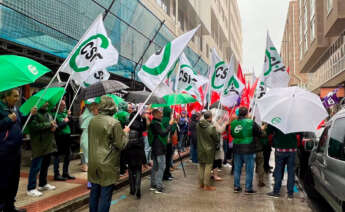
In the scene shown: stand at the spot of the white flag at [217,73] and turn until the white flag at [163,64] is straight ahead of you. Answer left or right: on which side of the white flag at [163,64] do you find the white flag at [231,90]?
left

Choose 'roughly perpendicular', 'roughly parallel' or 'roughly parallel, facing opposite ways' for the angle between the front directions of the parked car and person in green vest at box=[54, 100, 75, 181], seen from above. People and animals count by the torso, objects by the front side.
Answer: roughly perpendicular

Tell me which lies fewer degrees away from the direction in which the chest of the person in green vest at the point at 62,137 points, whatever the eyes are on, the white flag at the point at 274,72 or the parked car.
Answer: the white flag

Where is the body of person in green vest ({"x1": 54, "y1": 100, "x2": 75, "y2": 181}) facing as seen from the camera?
to the viewer's right

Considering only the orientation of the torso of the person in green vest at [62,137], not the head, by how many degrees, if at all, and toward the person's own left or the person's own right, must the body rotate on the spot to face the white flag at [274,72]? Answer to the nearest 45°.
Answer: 0° — they already face it

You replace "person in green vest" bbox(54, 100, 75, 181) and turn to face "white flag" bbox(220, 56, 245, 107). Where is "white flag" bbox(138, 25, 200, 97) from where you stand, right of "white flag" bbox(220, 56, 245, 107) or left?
right

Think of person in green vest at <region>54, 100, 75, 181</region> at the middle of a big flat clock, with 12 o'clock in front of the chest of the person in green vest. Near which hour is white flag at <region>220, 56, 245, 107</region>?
The white flag is roughly at 12 o'clock from the person in green vest.
